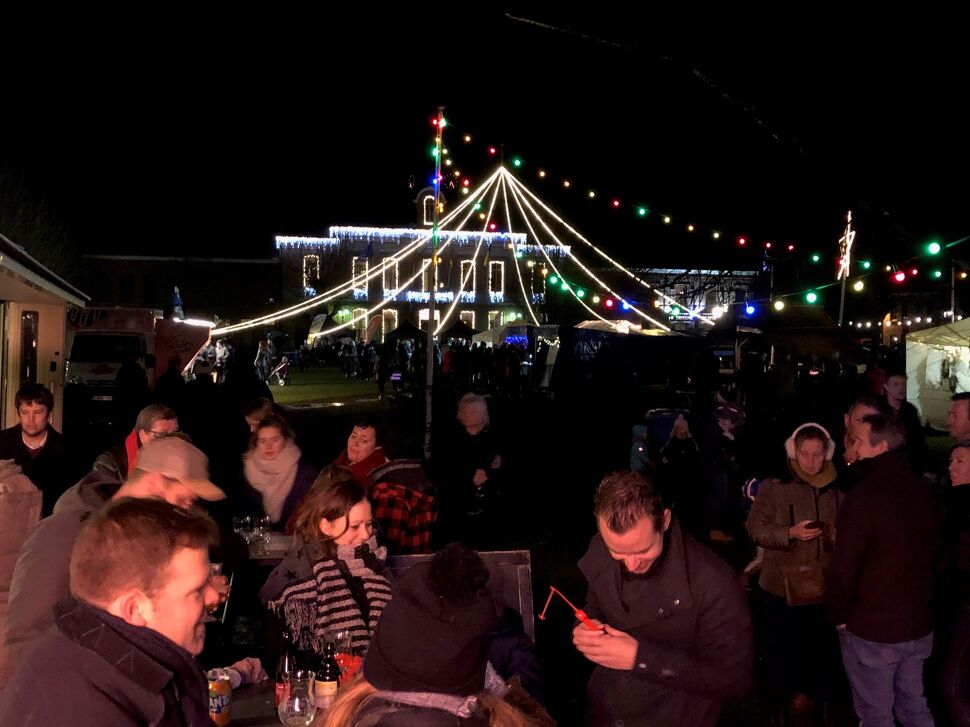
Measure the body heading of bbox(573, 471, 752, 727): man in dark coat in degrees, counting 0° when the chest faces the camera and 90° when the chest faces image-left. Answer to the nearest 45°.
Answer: approximately 45°

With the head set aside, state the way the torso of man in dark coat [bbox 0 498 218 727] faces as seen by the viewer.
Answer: to the viewer's right

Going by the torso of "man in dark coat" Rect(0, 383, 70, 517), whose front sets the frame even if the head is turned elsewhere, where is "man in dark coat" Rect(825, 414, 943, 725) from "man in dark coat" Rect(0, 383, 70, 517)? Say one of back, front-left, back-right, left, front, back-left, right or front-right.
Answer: front-left

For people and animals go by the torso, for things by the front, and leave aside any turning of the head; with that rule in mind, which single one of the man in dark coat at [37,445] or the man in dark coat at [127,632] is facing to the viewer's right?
the man in dark coat at [127,632]

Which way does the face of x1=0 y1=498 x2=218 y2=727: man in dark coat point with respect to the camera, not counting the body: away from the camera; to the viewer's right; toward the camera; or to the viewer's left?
to the viewer's right

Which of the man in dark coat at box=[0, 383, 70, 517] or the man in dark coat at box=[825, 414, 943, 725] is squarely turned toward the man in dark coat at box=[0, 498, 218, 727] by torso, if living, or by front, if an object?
the man in dark coat at box=[0, 383, 70, 517]

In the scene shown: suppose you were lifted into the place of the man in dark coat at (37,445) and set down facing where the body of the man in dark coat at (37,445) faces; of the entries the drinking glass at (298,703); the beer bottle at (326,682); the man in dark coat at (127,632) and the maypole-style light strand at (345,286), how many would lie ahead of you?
3

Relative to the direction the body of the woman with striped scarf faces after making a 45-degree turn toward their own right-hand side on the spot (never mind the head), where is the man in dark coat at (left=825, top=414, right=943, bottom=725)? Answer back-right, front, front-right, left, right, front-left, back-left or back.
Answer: left

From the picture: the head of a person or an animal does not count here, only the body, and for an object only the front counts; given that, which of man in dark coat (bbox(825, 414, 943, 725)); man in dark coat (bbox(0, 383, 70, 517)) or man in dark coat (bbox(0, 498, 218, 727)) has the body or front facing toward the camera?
man in dark coat (bbox(0, 383, 70, 517))

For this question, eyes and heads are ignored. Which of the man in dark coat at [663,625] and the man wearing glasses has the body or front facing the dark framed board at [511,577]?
the man wearing glasses

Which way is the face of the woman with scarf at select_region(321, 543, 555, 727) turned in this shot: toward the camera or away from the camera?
away from the camera

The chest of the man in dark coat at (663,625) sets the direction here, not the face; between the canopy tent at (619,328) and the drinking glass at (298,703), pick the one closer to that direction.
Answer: the drinking glass

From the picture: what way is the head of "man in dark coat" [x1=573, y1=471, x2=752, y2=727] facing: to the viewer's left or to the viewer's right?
to the viewer's left
